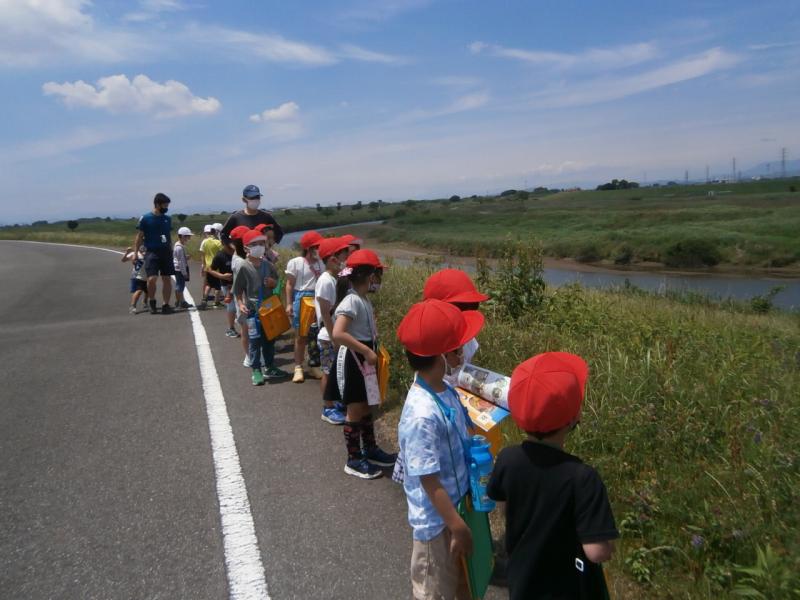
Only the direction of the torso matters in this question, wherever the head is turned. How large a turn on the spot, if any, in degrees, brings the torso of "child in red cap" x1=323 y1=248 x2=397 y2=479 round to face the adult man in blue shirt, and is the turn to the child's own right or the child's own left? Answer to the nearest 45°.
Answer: approximately 135° to the child's own left

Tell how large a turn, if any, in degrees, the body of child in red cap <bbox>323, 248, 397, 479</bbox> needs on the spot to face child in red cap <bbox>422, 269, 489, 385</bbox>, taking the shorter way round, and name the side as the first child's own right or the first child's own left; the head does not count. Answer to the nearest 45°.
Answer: approximately 45° to the first child's own right

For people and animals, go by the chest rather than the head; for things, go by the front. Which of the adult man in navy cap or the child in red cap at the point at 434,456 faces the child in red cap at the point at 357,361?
the adult man in navy cap

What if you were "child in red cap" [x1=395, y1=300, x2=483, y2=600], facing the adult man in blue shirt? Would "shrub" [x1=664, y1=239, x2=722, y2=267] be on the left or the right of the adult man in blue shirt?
right

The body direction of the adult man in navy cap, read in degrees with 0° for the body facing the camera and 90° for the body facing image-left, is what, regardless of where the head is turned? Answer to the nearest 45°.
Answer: approximately 0°

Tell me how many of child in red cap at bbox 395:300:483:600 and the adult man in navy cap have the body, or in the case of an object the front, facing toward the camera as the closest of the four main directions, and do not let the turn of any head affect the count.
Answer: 1

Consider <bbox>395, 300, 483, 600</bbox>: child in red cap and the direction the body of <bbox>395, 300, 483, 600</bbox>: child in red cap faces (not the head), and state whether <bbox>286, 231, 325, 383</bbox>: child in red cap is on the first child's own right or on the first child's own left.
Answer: on the first child's own left

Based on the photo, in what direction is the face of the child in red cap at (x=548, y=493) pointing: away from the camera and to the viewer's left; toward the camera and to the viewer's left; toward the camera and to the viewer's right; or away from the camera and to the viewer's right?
away from the camera and to the viewer's right

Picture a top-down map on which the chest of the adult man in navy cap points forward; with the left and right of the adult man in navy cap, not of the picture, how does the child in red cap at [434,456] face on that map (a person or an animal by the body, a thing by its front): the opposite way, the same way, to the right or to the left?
to the left

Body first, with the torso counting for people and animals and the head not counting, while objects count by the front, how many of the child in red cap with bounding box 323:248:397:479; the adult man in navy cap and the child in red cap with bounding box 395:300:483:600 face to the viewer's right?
2

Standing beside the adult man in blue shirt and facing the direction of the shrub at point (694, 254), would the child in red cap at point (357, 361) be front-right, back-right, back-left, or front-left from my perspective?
back-right

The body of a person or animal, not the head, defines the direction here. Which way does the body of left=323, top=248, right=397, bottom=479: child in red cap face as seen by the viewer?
to the viewer's right

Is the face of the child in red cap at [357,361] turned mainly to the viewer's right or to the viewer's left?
to the viewer's right

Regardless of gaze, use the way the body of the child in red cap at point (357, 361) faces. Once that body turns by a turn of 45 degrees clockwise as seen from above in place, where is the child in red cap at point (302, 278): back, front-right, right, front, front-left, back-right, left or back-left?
back-left

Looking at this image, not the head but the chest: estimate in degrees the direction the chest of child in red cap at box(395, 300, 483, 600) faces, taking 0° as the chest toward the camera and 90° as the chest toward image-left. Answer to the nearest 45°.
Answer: approximately 270°

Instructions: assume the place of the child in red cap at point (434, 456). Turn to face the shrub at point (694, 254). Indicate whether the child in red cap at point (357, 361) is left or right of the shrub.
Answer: left
